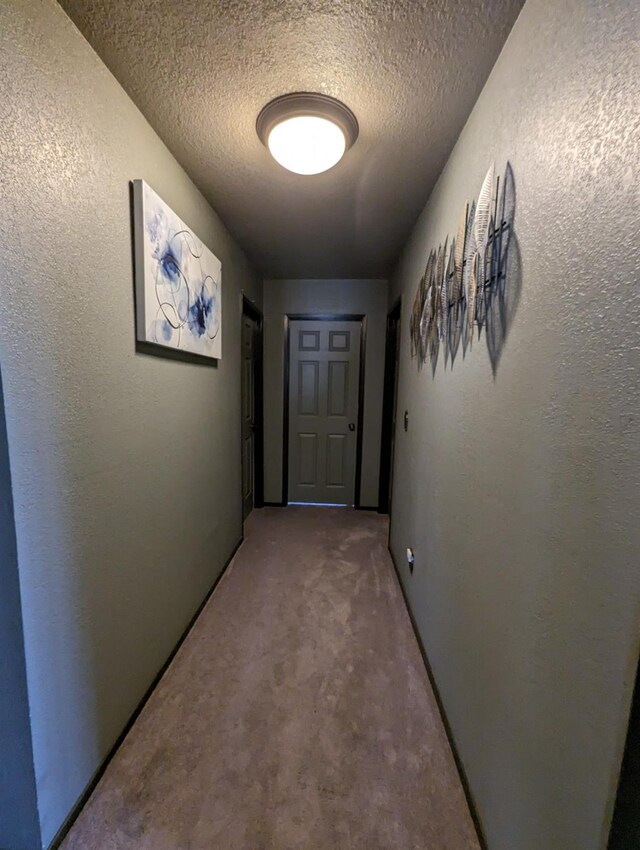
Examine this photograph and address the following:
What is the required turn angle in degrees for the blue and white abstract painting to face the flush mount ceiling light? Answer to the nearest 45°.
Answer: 0° — it already faces it

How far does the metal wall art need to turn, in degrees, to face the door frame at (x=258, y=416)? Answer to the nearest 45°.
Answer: approximately 90° to its right

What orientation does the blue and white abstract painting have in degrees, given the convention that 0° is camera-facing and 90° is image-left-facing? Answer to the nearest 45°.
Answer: approximately 315°

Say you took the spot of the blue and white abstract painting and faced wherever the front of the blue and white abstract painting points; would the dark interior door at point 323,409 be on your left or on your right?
on your left

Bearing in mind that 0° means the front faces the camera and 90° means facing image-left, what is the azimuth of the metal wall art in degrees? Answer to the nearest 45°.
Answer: approximately 45°
